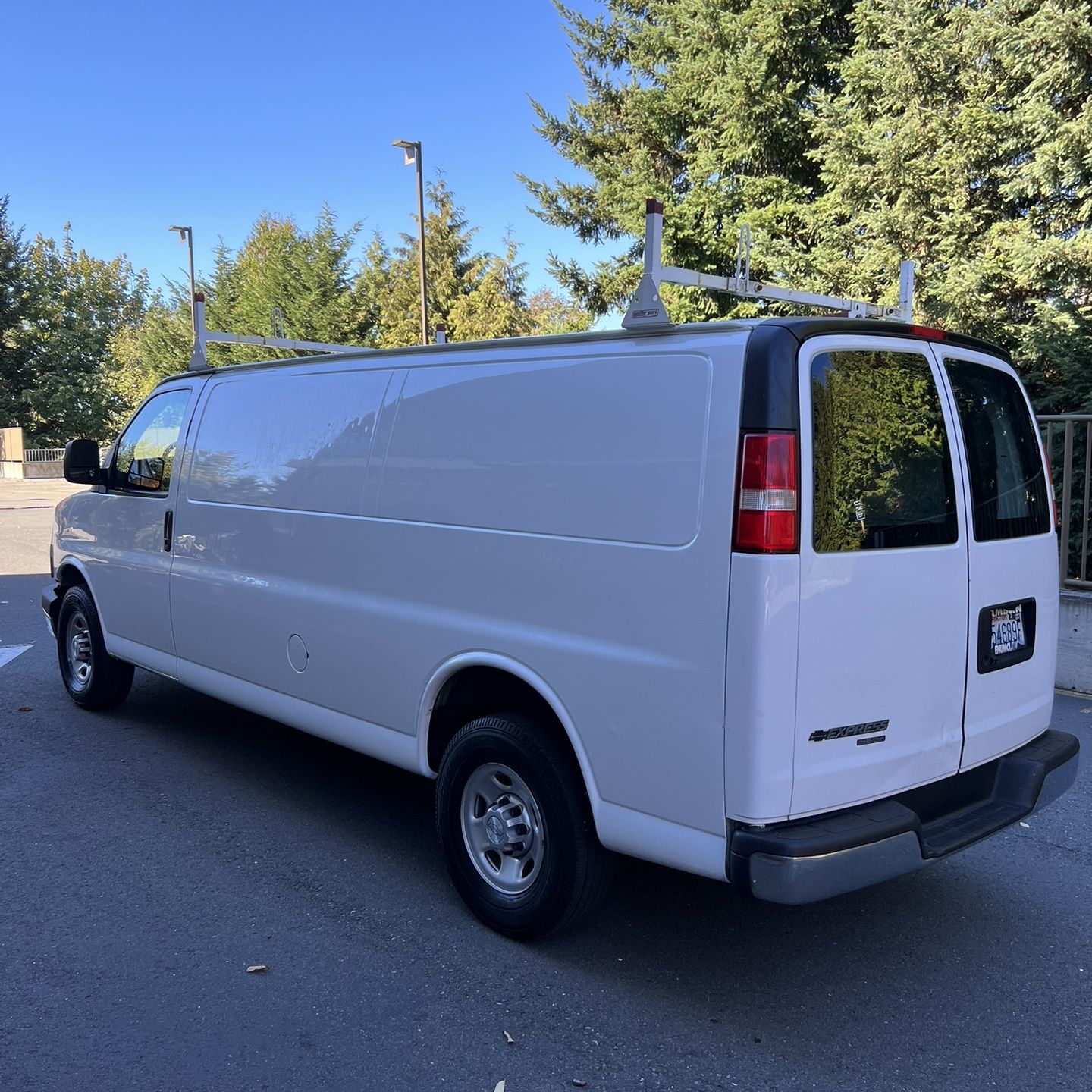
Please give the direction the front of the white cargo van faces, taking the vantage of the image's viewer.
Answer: facing away from the viewer and to the left of the viewer

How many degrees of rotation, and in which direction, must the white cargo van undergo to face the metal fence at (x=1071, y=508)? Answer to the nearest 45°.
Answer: approximately 90° to its right

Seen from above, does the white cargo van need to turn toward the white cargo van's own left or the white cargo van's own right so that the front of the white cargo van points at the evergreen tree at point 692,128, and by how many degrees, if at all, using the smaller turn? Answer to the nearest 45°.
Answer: approximately 45° to the white cargo van's own right

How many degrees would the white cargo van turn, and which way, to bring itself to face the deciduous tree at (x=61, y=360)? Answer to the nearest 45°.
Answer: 0° — it already faces it

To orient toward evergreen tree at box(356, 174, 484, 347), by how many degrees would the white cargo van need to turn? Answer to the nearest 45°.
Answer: approximately 45° to its right

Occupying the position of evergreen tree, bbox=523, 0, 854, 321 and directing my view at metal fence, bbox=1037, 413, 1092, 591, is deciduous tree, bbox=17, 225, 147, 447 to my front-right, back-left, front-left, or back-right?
back-right

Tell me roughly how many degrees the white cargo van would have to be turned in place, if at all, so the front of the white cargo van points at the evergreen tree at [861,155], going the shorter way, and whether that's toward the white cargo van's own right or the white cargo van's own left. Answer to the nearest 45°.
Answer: approximately 45° to the white cargo van's own right

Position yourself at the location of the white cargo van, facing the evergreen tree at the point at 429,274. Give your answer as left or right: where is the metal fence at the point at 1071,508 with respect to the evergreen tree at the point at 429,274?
right

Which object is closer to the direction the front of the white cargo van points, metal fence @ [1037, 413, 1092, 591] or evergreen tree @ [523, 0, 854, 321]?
the evergreen tree
